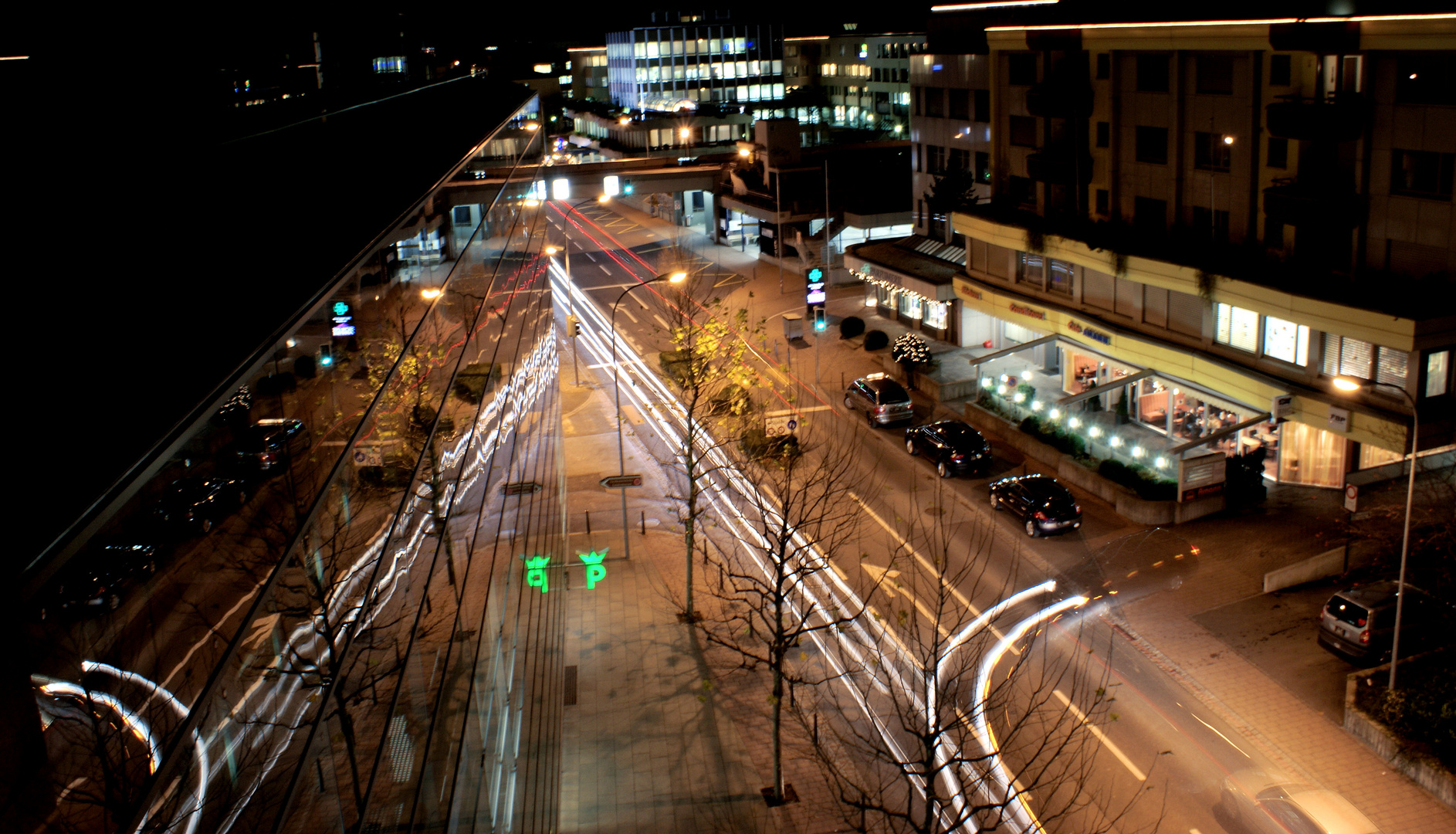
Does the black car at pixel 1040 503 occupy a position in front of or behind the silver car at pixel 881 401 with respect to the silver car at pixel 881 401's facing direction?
behind

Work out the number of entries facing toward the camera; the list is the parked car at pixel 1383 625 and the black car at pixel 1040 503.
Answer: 0

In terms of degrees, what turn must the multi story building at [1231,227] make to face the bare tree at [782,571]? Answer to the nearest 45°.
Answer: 0° — it already faces it

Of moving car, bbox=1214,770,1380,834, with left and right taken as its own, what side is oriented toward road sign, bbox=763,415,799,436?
front

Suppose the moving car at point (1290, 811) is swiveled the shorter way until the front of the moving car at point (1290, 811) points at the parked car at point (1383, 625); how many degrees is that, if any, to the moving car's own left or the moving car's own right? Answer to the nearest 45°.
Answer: approximately 45° to the moving car's own right

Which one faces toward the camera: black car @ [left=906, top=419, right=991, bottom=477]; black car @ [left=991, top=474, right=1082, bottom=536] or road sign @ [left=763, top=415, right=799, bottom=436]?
the road sign

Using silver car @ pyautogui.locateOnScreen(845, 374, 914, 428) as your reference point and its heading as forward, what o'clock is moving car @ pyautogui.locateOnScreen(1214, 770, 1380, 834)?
The moving car is roughly at 7 o'clock from the silver car.

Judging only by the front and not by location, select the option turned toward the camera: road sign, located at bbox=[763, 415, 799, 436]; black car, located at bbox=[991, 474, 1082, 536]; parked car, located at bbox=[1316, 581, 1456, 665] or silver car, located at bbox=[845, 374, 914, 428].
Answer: the road sign

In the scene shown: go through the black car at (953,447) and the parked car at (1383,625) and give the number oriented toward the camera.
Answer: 0

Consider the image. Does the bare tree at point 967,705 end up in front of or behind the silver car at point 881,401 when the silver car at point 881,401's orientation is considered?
behind

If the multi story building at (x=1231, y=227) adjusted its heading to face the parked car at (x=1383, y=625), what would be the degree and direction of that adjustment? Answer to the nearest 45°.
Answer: approximately 45° to its left

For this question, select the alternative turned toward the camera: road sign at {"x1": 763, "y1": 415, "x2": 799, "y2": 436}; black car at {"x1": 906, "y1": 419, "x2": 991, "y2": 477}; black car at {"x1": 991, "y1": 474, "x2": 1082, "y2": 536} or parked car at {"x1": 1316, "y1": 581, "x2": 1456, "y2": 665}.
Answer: the road sign

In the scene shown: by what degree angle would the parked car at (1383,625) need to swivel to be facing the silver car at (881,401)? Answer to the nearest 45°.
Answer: approximately 90° to its left

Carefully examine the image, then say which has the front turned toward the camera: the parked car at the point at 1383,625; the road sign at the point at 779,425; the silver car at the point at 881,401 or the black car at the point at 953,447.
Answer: the road sign
